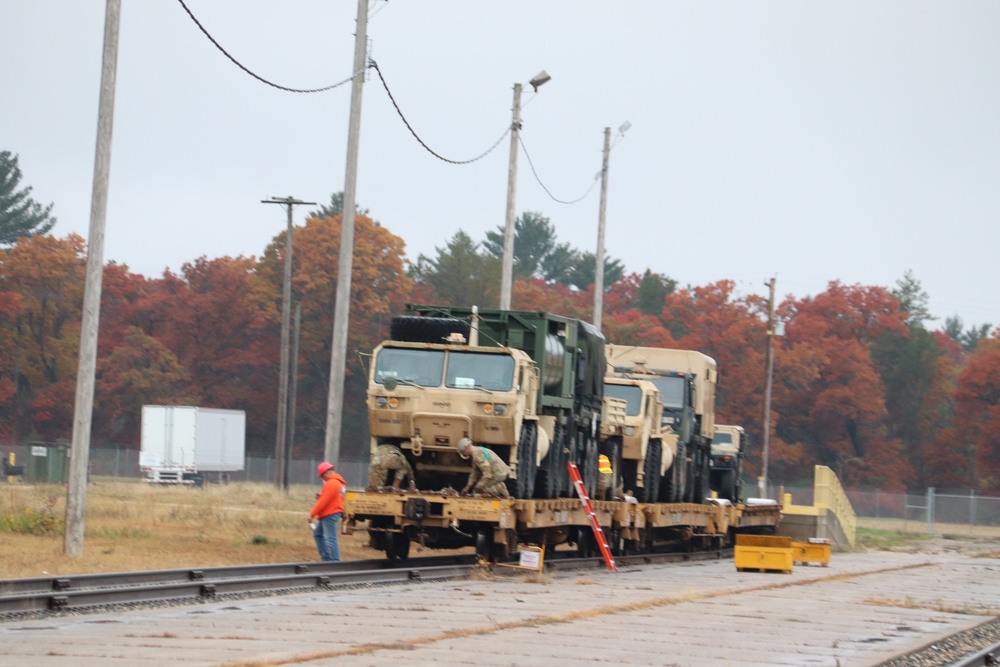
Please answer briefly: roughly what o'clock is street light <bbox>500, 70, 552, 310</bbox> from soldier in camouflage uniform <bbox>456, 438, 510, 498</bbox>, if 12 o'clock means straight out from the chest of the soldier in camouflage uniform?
The street light is roughly at 3 o'clock from the soldier in camouflage uniform.

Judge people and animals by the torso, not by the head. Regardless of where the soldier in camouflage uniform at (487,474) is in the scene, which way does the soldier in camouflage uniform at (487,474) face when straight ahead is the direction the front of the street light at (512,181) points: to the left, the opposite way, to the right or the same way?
the opposite way

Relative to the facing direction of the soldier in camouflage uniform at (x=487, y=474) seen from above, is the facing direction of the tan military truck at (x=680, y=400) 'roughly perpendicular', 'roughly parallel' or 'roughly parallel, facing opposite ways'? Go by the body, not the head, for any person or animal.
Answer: roughly perpendicular

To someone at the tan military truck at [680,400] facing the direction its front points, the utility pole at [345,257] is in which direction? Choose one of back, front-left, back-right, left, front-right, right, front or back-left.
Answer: front-right

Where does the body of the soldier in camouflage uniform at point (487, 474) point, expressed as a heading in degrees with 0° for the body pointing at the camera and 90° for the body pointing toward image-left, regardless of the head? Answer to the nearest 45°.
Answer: approximately 90°

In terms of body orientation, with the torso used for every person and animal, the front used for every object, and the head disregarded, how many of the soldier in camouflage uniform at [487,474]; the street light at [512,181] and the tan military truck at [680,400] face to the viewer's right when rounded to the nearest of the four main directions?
1

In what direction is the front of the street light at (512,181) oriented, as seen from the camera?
facing to the right of the viewer

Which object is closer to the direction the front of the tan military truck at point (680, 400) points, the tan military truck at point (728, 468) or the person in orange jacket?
the person in orange jacket

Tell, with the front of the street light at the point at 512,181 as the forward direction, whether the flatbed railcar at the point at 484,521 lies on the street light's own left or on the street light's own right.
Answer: on the street light's own right

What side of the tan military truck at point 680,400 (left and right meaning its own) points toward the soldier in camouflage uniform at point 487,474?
front

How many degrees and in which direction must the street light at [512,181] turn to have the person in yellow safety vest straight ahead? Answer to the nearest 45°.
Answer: approximately 90° to its right

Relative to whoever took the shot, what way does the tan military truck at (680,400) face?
facing the viewer

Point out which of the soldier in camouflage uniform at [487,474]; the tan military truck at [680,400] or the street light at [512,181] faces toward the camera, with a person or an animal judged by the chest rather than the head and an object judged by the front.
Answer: the tan military truck

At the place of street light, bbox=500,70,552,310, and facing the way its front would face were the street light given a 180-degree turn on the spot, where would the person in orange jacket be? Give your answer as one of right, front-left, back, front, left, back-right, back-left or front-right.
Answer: left

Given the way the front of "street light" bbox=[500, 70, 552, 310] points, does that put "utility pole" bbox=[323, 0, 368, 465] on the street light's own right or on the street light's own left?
on the street light's own right
